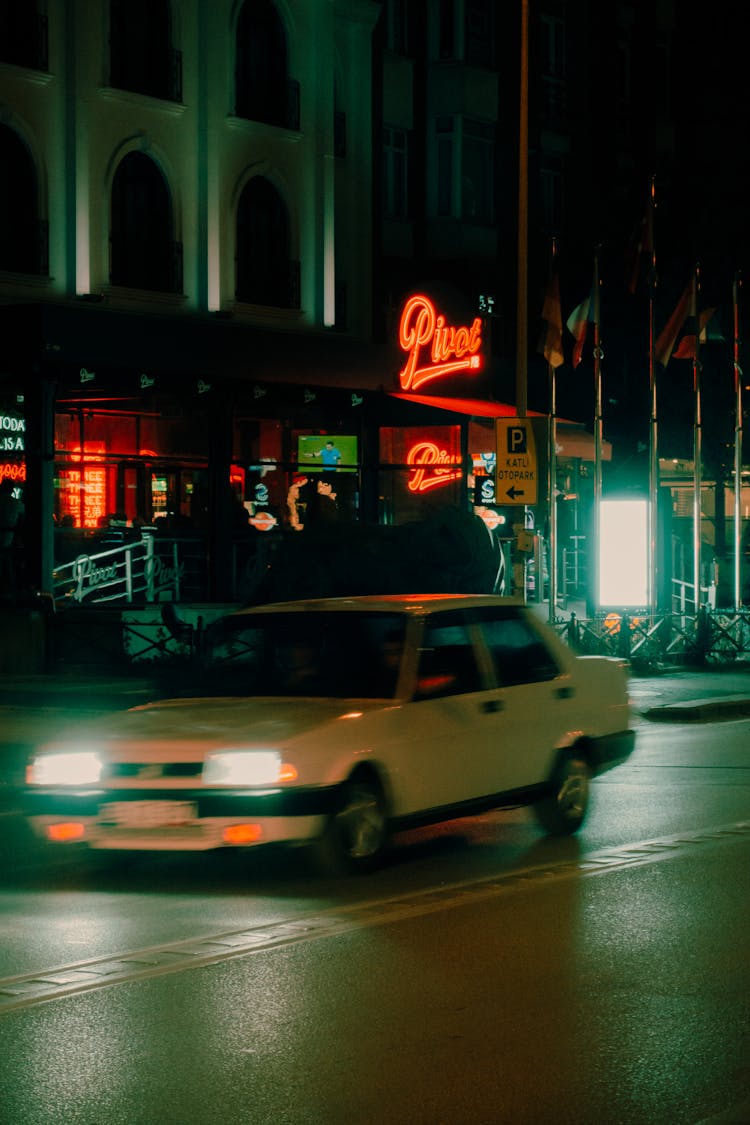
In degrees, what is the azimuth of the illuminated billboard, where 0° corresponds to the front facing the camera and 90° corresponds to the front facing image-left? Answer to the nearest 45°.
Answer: approximately 0°

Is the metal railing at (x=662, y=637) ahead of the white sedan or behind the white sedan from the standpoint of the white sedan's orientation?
behind

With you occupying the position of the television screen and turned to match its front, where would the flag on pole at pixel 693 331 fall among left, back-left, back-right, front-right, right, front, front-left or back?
left

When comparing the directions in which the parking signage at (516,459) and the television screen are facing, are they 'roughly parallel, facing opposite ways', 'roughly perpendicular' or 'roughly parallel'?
roughly parallel

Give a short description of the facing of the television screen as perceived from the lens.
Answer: facing the viewer

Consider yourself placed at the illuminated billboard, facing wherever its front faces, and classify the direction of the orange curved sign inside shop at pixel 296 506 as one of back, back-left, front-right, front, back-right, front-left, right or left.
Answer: right

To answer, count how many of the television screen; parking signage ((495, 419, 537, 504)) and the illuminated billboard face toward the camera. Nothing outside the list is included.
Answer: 3

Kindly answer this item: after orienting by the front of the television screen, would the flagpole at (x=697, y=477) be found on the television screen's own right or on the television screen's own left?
on the television screen's own left

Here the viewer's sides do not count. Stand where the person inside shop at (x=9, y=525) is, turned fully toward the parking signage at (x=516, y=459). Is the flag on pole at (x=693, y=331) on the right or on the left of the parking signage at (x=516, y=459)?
left

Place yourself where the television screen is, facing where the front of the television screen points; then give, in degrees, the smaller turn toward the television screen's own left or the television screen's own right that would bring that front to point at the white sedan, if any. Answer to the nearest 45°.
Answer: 0° — it already faces it
